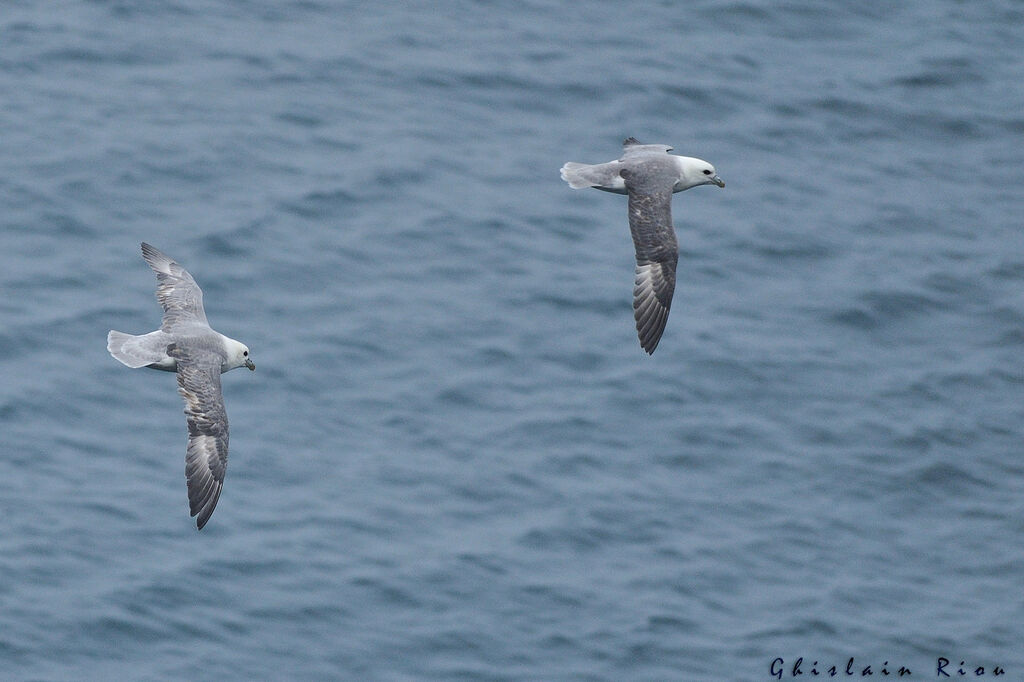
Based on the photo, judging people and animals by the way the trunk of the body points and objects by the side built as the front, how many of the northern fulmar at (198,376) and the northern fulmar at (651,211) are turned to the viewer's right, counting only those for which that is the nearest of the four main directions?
2

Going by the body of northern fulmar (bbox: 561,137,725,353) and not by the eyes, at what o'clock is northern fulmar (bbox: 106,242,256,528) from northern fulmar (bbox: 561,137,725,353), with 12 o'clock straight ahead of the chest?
northern fulmar (bbox: 106,242,256,528) is roughly at 5 o'clock from northern fulmar (bbox: 561,137,725,353).

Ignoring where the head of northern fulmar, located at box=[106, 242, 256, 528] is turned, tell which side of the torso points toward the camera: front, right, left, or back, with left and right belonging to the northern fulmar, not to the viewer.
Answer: right

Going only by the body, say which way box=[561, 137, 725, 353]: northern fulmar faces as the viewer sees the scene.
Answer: to the viewer's right

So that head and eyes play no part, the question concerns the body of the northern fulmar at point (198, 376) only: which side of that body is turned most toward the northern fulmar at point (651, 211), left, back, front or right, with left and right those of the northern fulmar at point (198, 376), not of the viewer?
front
